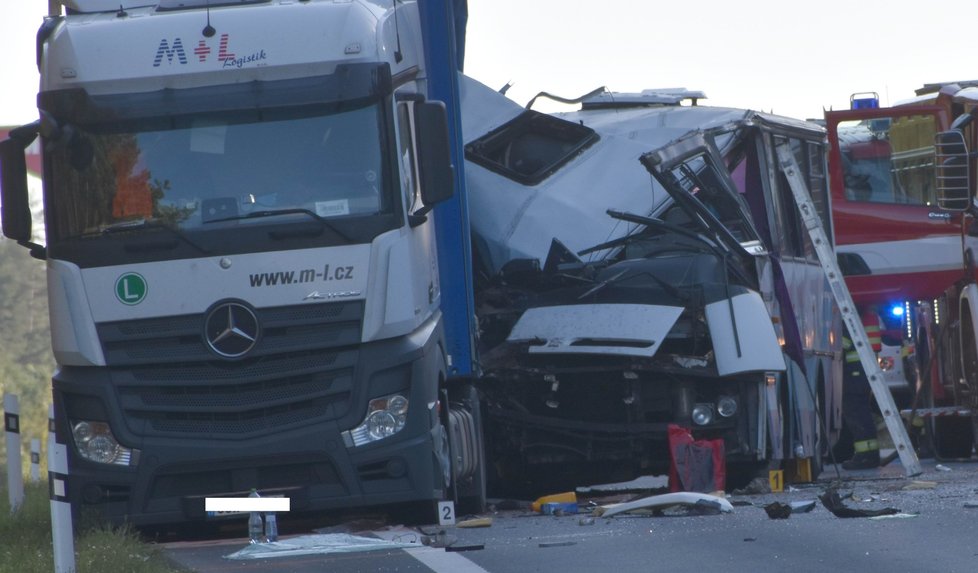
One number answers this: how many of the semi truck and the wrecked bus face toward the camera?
2

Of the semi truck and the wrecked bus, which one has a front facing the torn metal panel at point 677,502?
the wrecked bus

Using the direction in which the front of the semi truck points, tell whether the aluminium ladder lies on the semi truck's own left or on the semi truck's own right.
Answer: on the semi truck's own left

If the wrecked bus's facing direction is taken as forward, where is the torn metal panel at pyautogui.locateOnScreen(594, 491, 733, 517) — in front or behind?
in front

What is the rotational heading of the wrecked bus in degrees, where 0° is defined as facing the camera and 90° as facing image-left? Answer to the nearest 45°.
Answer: approximately 0°

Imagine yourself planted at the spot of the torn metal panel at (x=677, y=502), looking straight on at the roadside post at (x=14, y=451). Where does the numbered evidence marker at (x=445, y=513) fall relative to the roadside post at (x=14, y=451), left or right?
left
